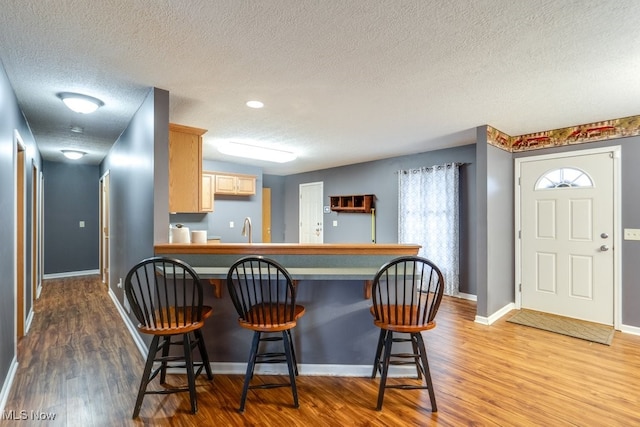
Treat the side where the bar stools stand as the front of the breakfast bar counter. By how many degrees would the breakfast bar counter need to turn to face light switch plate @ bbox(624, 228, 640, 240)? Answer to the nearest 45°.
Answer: approximately 90° to its left

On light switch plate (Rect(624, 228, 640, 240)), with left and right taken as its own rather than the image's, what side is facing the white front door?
right

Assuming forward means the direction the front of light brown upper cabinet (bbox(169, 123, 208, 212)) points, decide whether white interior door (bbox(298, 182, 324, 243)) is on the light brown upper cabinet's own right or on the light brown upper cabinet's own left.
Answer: on the light brown upper cabinet's own left

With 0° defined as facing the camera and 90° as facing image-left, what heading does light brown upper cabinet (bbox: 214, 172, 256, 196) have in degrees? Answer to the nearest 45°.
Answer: approximately 0°

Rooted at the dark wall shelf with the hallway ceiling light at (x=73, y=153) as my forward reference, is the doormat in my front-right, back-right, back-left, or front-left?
back-left
